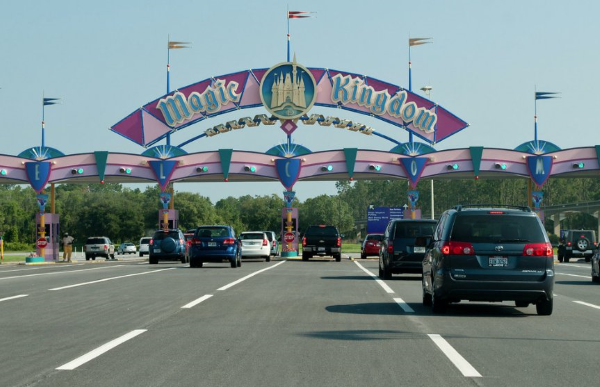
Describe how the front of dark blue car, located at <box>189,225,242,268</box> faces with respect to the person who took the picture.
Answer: facing away from the viewer

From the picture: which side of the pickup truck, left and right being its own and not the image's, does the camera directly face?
back

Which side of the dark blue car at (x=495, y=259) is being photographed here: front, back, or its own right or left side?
back

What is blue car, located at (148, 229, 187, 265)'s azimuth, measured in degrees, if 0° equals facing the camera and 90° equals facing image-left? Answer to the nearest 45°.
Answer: approximately 180°

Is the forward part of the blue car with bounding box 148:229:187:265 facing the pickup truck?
no

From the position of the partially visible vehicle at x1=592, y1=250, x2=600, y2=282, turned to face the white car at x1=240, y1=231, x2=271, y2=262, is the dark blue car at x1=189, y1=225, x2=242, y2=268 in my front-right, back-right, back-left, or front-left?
front-left

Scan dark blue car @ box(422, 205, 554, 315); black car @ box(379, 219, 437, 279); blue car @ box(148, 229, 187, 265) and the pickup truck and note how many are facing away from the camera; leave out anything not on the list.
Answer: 4

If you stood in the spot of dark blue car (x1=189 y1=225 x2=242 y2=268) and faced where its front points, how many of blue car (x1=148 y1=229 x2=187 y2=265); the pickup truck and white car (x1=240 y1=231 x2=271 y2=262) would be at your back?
0

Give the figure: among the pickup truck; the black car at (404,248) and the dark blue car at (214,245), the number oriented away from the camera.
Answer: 3

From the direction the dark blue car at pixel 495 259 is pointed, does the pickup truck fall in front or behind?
in front

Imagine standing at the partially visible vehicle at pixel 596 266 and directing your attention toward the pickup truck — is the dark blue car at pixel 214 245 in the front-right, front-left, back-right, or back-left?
front-left

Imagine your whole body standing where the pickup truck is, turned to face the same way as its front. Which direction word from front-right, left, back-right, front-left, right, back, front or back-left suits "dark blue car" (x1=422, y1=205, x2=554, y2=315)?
back

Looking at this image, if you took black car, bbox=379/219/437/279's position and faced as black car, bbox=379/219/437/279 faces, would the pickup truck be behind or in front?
in front

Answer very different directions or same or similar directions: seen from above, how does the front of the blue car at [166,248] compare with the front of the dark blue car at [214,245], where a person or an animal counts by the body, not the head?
same or similar directions

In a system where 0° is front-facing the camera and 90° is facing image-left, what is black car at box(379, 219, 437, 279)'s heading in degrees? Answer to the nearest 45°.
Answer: approximately 180°

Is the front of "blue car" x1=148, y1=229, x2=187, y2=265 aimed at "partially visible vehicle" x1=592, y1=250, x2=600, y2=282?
no
